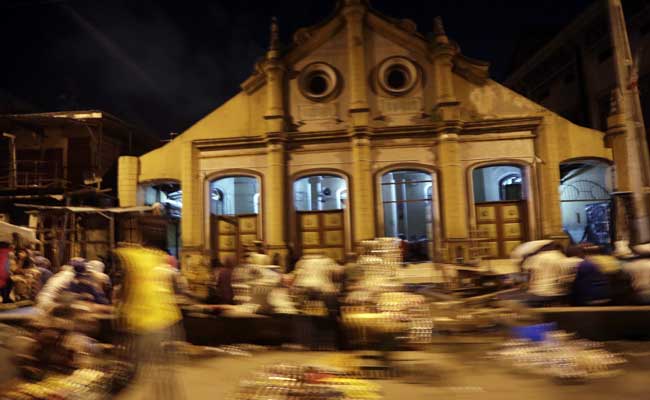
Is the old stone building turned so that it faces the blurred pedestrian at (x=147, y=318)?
yes

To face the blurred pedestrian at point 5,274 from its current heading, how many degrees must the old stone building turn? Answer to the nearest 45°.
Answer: approximately 45° to its right

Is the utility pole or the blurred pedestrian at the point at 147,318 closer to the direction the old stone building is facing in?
the blurred pedestrian

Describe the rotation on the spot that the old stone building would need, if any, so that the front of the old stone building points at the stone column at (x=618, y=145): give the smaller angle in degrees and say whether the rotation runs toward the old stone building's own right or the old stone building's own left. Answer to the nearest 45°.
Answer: approximately 90° to the old stone building's own left

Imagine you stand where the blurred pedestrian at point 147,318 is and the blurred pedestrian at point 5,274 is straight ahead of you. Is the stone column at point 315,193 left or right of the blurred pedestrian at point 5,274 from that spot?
right

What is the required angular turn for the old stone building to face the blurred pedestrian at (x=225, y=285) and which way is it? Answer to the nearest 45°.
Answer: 0° — it already faces them

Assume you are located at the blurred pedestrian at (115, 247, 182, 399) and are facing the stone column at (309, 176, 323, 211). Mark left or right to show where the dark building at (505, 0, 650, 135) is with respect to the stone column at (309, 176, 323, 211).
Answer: right

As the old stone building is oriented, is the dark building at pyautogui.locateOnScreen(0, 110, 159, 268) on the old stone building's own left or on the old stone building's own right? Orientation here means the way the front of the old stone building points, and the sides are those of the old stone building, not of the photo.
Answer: on the old stone building's own right

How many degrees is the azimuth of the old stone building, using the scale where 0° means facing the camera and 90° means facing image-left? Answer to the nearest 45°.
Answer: approximately 0°

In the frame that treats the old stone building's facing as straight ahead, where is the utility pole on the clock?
The utility pole is roughly at 10 o'clock from the old stone building.
